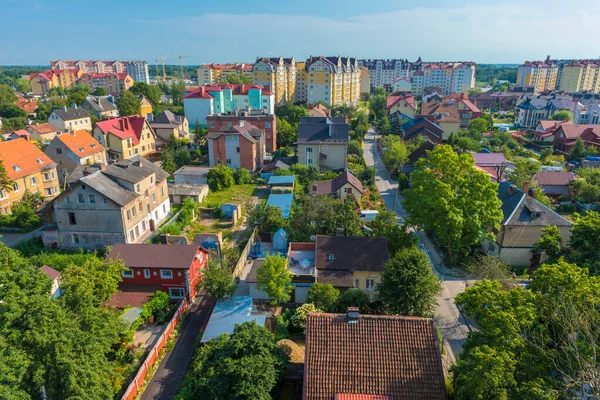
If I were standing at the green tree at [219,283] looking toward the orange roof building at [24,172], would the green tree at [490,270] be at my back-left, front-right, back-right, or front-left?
back-right

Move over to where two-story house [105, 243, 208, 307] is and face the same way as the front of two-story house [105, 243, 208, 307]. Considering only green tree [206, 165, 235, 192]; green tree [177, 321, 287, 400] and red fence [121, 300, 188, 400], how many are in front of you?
2

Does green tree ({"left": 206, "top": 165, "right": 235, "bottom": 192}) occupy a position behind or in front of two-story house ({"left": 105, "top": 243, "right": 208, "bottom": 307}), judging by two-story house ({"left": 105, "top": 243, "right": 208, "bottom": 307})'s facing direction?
behind

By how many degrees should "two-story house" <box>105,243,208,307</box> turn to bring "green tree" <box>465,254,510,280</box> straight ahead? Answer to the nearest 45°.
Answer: approximately 45° to its left

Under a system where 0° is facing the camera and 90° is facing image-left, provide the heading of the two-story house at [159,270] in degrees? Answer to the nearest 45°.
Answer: approximately 0°

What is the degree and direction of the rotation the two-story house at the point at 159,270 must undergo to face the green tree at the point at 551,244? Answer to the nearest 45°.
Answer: approximately 90° to its left

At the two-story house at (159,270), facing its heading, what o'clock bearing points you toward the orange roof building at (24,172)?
The orange roof building is roughly at 5 o'clock from the two-story house.

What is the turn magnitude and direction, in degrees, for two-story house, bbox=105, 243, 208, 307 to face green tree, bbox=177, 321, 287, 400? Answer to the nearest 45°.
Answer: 0° — it already faces it

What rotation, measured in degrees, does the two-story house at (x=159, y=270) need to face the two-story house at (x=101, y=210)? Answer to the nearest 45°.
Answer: approximately 180°

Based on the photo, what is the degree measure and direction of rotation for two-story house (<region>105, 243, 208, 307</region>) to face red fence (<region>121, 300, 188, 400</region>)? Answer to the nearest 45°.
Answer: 0° — it already faces it

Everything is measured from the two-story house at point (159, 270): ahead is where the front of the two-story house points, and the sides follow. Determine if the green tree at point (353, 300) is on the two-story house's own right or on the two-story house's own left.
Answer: on the two-story house's own left
